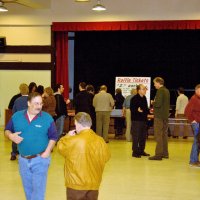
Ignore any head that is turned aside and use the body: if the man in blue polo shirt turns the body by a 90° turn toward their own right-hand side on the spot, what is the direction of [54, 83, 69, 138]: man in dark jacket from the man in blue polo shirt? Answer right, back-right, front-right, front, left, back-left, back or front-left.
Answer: right

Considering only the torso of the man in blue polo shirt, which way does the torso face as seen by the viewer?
toward the camera

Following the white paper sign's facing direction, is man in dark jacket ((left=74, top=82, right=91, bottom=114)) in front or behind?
in front

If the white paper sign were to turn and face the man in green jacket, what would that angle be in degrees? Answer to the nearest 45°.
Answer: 0° — it already faces them

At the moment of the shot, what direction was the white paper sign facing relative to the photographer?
facing the viewer

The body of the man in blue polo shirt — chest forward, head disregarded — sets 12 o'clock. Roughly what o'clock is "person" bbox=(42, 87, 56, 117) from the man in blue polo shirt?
The person is roughly at 6 o'clock from the man in blue polo shirt.

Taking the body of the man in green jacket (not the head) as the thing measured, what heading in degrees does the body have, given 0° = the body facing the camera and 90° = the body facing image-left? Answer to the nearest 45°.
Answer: approximately 90°

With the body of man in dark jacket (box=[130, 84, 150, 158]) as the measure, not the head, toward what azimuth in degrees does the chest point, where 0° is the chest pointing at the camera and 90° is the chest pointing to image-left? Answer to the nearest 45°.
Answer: approximately 315°

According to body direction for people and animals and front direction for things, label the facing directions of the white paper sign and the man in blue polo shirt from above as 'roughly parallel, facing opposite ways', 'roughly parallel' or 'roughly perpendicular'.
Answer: roughly parallel

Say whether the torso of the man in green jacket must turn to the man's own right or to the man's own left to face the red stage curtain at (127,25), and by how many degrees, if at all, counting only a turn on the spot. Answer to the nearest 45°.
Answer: approximately 90° to the man's own right

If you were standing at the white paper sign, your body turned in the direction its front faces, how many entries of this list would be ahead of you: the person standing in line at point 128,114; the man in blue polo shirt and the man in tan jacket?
3

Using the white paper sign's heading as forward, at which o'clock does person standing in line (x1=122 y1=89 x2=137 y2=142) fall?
The person standing in line is roughly at 12 o'clock from the white paper sign.

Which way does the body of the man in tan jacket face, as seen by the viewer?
away from the camera

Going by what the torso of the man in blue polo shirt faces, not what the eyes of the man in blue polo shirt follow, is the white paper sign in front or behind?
behind
